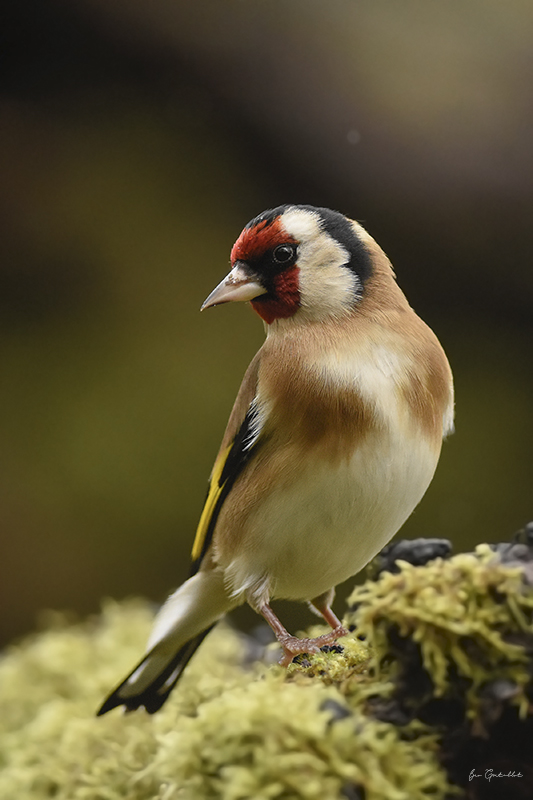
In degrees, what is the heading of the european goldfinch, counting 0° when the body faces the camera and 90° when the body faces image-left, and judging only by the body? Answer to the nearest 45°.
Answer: approximately 315°
